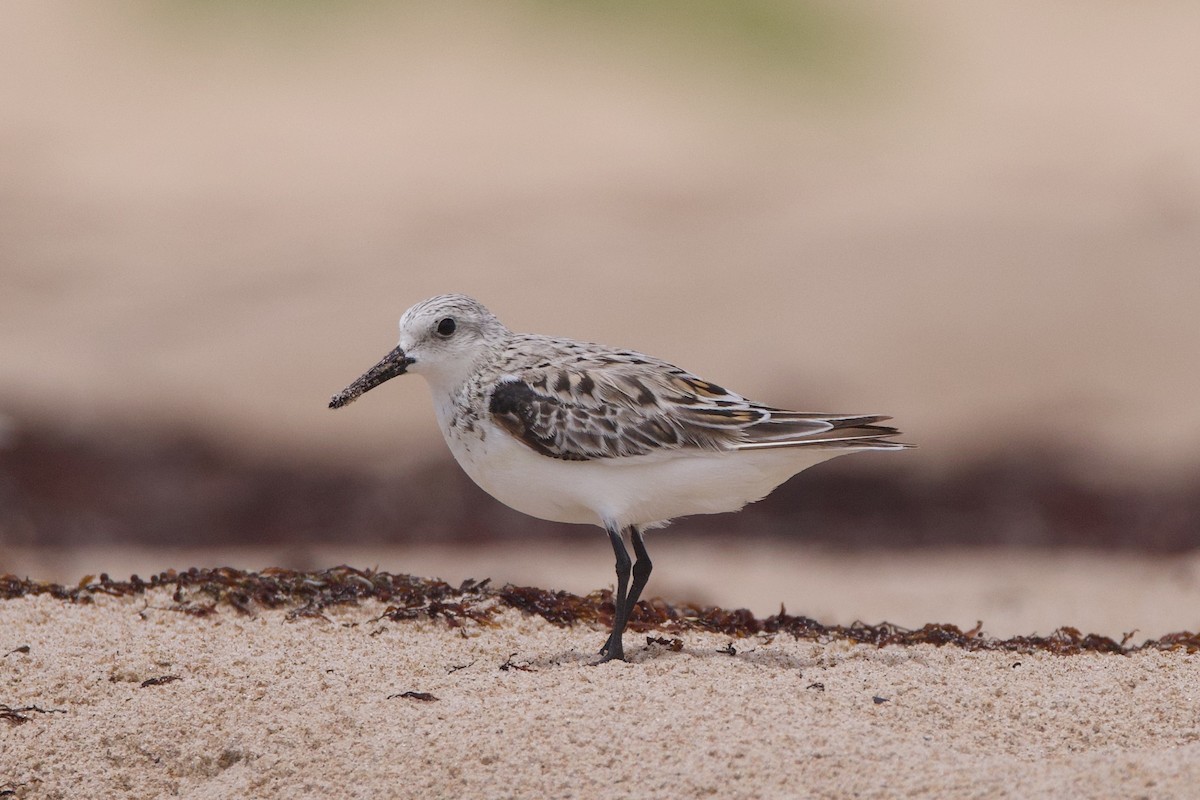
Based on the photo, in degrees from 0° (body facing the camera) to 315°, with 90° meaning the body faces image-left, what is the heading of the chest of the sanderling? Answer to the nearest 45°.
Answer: approximately 90°
